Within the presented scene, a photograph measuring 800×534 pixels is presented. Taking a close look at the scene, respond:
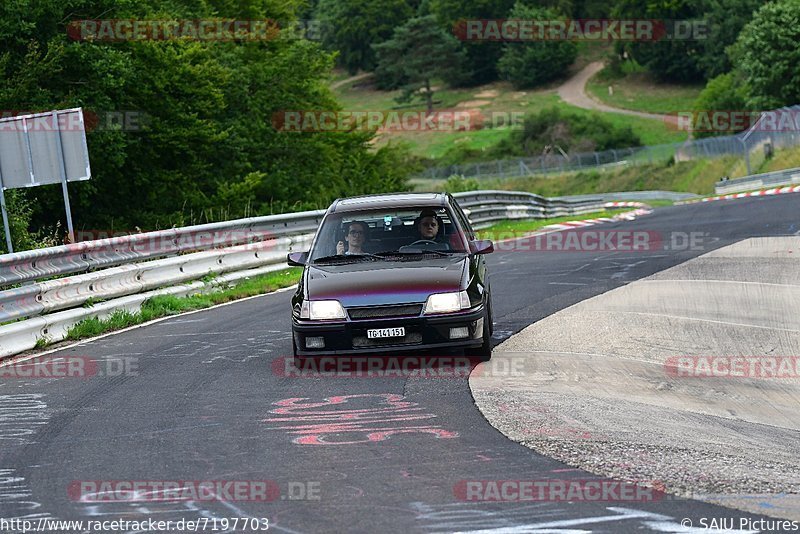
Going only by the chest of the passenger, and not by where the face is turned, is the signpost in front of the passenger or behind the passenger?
behind

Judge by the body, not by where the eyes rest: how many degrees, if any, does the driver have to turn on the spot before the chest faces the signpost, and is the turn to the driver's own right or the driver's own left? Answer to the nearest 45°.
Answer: approximately 135° to the driver's own right

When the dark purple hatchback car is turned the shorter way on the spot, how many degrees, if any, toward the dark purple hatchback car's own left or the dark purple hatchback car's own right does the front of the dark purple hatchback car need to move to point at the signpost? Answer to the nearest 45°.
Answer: approximately 135° to the dark purple hatchback car's own right

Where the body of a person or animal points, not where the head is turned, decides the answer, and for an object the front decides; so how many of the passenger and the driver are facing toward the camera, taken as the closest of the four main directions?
2

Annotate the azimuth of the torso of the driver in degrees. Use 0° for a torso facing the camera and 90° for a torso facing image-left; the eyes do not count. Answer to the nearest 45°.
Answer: approximately 0°

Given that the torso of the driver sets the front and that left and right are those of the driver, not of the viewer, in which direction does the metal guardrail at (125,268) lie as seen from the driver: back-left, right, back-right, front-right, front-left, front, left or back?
back-right
